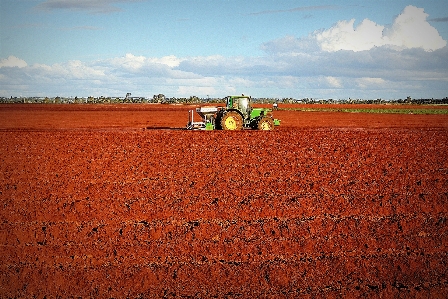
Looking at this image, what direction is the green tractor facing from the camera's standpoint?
to the viewer's right
